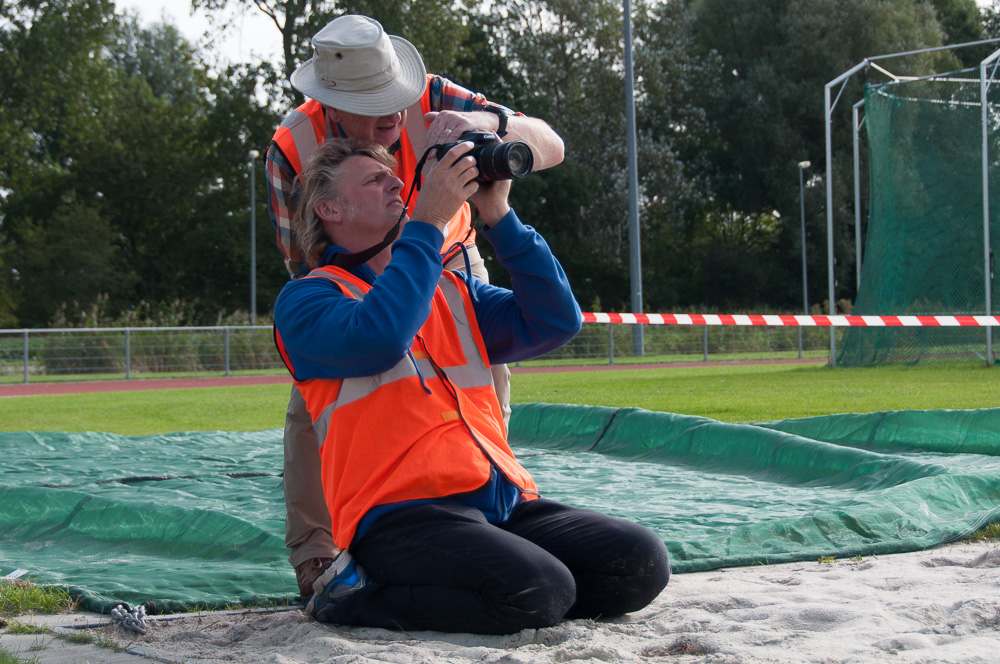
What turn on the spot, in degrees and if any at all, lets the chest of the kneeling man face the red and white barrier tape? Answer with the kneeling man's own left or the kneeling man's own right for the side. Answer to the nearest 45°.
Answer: approximately 90° to the kneeling man's own left

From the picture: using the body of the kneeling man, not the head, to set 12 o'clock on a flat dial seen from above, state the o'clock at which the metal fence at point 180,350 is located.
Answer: The metal fence is roughly at 7 o'clock from the kneeling man.

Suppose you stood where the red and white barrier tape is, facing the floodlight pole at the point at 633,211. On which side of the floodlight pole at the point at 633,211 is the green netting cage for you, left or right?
right

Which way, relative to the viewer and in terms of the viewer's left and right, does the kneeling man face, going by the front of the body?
facing the viewer and to the right of the viewer

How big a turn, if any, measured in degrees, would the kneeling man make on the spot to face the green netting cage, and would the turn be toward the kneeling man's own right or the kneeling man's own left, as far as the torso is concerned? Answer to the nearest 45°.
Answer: approximately 90° to the kneeling man's own left

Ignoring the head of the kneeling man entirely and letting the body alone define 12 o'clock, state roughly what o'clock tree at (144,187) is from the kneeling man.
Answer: The tree is roughly at 7 o'clock from the kneeling man.

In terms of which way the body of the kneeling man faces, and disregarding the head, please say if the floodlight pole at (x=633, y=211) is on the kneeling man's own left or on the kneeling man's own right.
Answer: on the kneeling man's own left

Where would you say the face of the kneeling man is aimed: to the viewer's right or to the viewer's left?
to the viewer's right
